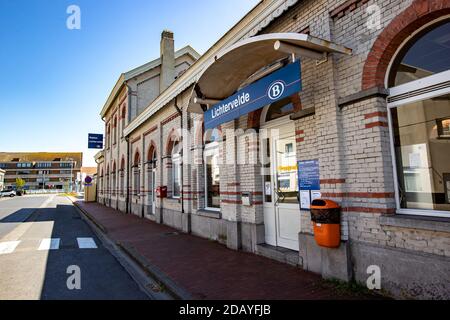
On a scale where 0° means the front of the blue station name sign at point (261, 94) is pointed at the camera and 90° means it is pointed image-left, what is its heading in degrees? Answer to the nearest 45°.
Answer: approximately 45°

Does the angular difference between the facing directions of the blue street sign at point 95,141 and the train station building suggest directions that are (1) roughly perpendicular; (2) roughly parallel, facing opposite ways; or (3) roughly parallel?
roughly perpendicular

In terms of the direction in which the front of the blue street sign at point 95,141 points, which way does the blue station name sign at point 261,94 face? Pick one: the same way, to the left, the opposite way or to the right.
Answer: to the right

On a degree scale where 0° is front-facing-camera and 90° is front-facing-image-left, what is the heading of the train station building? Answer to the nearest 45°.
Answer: approximately 45°

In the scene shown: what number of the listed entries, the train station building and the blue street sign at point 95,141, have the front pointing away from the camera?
0

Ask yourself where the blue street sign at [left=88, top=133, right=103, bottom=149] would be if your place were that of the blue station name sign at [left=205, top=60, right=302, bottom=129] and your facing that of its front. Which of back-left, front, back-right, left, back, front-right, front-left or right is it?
right

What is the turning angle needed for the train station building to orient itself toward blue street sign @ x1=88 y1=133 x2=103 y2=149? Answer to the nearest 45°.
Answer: approximately 90° to its right

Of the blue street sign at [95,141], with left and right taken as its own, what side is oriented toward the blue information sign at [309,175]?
front
